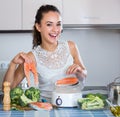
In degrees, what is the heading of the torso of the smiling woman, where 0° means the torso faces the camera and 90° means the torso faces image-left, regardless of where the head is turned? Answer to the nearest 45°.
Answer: approximately 0°

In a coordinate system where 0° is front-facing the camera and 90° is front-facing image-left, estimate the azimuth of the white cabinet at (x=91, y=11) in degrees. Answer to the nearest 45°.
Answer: approximately 0°

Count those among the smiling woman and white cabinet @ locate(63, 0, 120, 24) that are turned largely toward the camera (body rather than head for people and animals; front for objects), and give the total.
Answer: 2

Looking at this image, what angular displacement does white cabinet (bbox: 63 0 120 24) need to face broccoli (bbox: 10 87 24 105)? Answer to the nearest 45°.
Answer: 0° — it already faces it

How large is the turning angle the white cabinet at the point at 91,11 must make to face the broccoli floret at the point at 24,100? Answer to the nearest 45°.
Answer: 0° — it already faces it

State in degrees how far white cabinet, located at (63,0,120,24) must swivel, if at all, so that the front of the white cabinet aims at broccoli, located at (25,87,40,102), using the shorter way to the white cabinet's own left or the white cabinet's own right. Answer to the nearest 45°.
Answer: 0° — it already faces it
